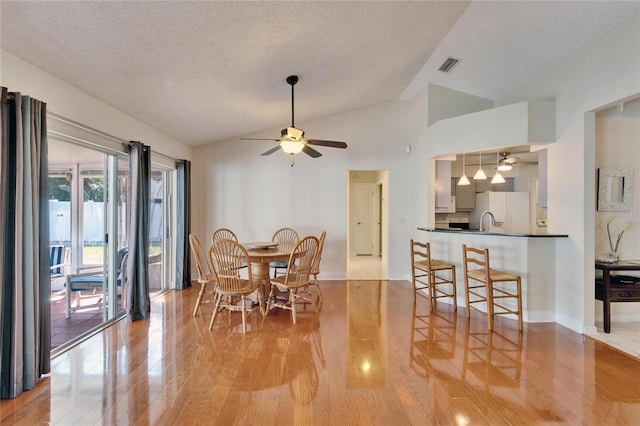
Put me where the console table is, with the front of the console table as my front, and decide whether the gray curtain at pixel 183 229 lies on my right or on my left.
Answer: on my right

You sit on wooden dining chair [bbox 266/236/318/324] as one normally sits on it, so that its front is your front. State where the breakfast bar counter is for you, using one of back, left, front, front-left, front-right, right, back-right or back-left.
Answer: back-right

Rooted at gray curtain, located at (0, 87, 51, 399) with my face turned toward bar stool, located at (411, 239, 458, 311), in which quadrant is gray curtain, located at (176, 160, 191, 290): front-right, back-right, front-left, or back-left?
front-left

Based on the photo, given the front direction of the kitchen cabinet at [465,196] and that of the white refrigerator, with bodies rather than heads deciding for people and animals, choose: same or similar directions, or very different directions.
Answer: same or similar directions

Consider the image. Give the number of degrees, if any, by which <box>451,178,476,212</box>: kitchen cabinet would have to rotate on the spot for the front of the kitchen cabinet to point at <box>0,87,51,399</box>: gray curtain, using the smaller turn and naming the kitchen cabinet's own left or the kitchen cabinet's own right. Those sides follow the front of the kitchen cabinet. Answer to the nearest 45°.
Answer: approximately 45° to the kitchen cabinet's own right

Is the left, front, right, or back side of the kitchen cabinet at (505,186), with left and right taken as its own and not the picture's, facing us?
front

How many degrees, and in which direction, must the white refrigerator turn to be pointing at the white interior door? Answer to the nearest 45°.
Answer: approximately 90° to its right

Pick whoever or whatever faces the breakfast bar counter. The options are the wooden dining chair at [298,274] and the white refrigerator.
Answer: the white refrigerator

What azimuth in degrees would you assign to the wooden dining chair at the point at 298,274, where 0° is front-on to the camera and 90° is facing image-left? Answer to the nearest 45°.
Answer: approximately 135°

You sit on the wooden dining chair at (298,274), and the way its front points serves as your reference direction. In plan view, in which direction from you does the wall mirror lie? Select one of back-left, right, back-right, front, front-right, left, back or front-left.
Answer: back-right

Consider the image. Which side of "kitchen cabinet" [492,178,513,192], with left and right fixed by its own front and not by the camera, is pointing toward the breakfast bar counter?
front

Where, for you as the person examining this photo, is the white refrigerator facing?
facing the viewer

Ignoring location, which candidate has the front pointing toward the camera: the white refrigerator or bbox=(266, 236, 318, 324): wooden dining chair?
the white refrigerator

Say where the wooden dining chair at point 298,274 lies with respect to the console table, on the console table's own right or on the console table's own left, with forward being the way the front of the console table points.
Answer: on the console table's own right
